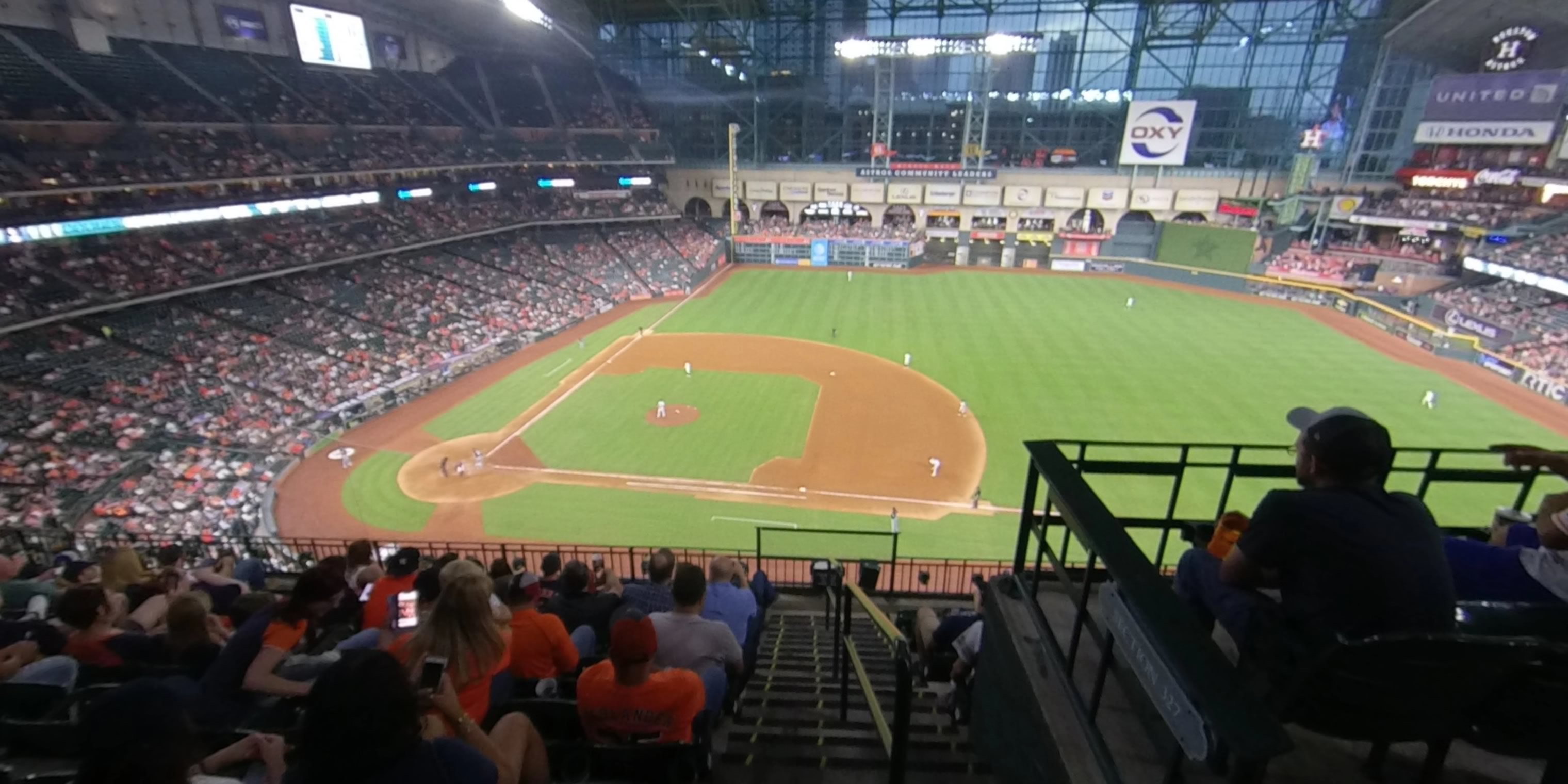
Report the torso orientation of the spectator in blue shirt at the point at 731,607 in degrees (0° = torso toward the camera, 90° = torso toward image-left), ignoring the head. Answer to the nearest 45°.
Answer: approximately 180°

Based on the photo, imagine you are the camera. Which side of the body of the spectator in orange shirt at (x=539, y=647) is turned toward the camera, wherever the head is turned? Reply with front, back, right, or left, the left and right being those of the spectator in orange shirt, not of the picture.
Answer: back

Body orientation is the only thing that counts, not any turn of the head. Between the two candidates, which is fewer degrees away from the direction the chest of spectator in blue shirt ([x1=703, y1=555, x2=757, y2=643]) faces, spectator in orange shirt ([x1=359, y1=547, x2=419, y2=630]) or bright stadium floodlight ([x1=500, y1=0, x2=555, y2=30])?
the bright stadium floodlight

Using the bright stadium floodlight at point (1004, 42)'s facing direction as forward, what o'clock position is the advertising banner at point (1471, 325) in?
The advertising banner is roughly at 10 o'clock from the bright stadium floodlight.

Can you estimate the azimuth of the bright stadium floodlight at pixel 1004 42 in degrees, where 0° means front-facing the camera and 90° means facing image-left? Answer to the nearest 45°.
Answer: approximately 0°

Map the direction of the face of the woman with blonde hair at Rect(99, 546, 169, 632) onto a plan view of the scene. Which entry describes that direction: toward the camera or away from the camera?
away from the camera

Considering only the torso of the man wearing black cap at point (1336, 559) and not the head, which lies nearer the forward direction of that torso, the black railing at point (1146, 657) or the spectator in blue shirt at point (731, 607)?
the spectator in blue shirt

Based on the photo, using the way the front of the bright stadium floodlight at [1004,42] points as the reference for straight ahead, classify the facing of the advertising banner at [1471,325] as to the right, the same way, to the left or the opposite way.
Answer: to the right

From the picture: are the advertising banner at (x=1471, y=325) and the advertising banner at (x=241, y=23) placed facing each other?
yes

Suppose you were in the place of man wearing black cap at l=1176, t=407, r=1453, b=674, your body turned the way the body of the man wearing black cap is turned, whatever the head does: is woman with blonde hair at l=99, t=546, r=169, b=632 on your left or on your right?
on your left

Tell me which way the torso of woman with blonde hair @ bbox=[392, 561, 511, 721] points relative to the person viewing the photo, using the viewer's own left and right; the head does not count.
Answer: facing away from the viewer

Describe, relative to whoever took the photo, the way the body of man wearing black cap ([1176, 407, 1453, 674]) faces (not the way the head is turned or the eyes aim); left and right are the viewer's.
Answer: facing away from the viewer and to the left of the viewer

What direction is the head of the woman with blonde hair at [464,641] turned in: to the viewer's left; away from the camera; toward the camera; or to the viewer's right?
away from the camera

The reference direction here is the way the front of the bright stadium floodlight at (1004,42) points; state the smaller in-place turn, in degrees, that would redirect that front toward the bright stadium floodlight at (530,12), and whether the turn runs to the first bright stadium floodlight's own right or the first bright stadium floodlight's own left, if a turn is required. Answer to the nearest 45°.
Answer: approximately 45° to the first bright stadium floodlight's own right

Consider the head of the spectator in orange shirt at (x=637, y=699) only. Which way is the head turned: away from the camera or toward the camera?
away from the camera
